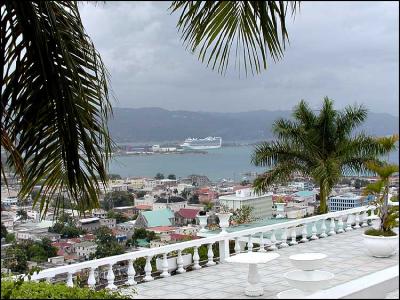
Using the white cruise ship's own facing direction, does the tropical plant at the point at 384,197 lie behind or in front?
behind

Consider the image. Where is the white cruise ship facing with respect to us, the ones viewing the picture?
facing to the left of the viewer

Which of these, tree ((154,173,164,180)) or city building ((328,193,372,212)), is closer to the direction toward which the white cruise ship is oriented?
the tree

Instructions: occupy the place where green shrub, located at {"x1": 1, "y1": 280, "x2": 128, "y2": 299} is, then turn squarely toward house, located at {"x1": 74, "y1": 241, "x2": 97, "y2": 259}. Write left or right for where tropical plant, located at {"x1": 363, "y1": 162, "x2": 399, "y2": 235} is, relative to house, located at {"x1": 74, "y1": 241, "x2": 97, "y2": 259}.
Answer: right

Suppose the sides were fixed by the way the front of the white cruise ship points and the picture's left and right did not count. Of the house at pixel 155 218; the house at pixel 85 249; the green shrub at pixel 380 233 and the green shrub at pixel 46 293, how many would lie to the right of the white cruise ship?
0

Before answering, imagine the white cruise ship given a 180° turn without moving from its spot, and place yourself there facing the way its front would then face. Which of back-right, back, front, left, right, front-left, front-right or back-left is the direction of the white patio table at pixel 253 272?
right

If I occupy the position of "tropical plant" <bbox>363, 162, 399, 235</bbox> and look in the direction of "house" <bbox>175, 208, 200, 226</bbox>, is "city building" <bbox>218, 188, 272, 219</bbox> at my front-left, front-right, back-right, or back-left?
front-right

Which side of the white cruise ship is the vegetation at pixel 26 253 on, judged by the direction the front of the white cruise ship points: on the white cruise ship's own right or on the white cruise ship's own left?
on the white cruise ship's own left

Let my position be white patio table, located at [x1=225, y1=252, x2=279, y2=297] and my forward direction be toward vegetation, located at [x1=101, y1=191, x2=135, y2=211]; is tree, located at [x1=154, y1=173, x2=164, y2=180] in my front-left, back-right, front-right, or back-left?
front-right
